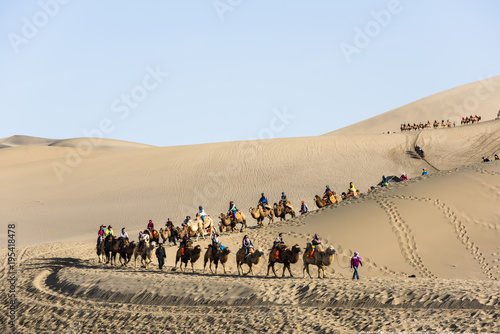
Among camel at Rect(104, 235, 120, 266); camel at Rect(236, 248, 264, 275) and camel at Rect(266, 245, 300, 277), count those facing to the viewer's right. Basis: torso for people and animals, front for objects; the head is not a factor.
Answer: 2

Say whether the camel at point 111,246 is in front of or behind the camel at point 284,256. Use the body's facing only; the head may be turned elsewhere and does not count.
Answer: behind

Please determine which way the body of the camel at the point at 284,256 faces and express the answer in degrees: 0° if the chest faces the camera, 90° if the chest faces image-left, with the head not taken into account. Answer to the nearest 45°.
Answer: approximately 270°

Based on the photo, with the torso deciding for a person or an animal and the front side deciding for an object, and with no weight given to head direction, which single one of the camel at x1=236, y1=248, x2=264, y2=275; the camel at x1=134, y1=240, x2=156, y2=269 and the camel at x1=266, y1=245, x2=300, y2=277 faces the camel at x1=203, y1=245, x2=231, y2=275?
the camel at x1=134, y1=240, x2=156, y2=269

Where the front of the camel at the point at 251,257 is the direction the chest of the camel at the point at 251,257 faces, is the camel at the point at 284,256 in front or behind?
in front

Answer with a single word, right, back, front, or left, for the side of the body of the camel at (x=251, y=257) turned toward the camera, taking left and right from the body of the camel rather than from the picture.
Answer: right

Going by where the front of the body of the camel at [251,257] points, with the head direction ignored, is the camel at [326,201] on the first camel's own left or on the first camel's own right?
on the first camel's own left
